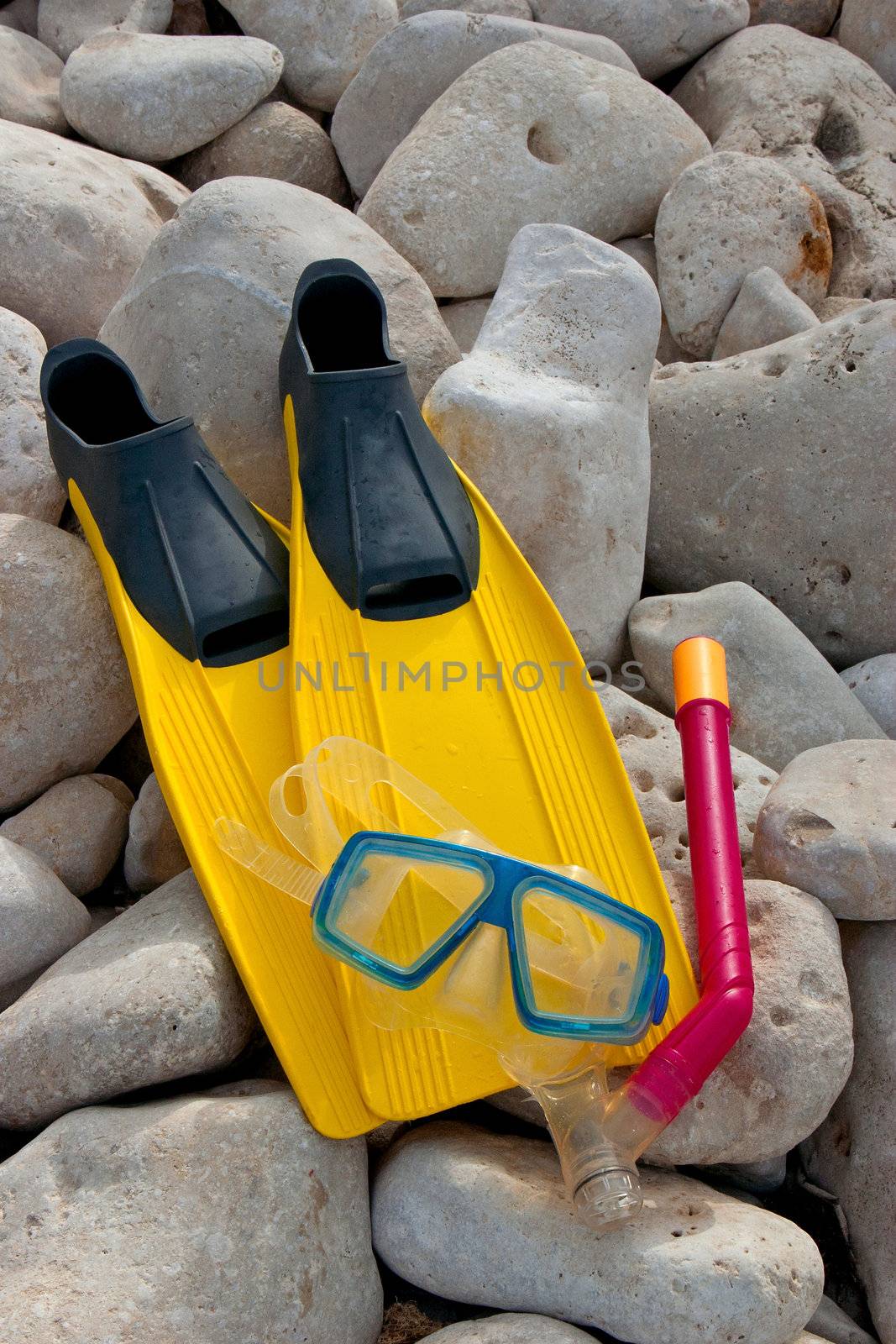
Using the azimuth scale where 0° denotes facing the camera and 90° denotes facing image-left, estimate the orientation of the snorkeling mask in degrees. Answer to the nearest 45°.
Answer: approximately 0°

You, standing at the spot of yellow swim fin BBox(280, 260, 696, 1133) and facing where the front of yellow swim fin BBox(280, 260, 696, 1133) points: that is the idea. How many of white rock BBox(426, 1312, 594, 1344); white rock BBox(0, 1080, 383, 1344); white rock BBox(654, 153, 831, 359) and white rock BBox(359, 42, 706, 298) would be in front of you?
2

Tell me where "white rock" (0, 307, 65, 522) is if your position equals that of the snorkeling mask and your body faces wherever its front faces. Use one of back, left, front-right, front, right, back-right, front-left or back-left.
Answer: back-right

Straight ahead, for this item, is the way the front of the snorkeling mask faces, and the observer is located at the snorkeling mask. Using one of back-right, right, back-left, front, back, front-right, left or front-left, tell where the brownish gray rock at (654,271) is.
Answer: back

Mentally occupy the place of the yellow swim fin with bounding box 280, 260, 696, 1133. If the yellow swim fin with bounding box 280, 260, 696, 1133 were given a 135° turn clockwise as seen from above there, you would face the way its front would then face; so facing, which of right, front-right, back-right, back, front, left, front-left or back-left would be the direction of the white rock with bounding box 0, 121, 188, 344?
front

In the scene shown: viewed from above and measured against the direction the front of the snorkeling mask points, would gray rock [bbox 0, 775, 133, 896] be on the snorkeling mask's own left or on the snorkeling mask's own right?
on the snorkeling mask's own right

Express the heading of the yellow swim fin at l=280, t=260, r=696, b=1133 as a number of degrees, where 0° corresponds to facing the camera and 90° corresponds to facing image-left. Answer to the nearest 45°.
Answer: approximately 0°

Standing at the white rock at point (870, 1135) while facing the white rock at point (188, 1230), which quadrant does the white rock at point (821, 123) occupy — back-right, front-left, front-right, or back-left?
back-right

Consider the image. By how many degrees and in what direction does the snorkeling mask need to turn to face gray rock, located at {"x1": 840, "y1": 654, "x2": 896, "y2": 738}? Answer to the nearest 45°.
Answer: approximately 135° to its left

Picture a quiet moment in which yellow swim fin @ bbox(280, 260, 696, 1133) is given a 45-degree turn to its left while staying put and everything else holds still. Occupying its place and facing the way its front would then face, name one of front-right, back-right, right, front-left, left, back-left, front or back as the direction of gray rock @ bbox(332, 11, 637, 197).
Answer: back-left

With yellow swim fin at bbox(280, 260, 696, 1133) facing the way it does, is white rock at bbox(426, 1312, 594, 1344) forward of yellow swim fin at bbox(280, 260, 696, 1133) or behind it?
forward

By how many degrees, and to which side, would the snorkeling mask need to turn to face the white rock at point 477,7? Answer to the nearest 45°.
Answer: approximately 180°

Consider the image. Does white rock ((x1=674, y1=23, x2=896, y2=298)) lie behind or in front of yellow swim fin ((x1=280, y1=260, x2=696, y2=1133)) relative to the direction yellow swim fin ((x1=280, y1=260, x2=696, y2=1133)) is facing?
behind
